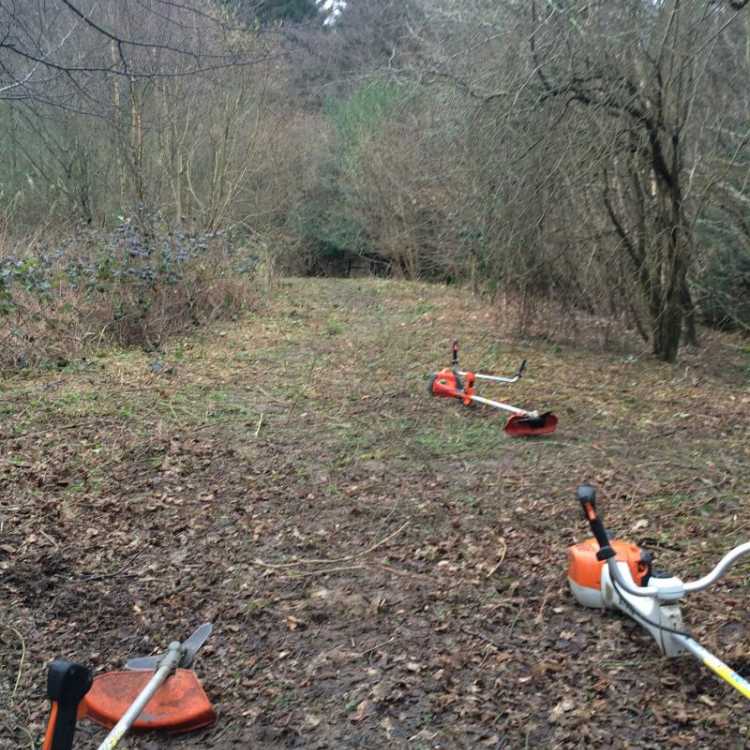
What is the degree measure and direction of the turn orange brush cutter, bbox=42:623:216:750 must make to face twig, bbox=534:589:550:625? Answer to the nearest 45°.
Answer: approximately 45° to its right

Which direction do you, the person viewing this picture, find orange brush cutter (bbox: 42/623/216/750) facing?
facing away from the viewer and to the right of the viewer

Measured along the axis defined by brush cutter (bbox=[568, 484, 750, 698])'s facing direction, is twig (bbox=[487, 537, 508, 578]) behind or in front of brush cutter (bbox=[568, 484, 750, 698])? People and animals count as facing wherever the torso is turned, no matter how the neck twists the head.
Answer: behind

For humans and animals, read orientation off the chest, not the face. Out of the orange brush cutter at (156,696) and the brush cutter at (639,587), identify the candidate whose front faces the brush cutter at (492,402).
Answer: the orange brush cutter

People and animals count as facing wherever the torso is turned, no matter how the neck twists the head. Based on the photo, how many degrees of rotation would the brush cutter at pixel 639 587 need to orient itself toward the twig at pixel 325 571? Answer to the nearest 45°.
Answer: approximately 135° to its right

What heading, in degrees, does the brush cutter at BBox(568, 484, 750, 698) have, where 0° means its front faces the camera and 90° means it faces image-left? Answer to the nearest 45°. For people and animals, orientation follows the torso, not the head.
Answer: approximately 315°

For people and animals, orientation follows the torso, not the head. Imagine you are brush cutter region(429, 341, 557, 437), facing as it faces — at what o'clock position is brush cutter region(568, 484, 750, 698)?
brush cutter region(568, 484, 750, 698) is roughly at 1 o'clock from brush cutter region(429, 341, 557, 437).

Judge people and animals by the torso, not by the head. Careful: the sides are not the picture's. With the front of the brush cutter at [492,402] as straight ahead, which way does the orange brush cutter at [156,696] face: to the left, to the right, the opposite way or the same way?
to the left

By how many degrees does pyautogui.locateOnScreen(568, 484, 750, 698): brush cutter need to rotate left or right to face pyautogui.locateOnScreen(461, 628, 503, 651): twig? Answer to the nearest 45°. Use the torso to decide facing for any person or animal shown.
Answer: approximately 135° to its right

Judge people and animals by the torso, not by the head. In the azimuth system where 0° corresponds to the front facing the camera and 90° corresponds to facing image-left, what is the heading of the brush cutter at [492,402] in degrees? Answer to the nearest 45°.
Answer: approximately 315°

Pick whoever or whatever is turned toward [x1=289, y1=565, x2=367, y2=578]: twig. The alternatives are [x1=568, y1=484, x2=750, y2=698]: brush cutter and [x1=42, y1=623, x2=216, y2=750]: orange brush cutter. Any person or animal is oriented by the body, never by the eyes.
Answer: the orange brush cutter
